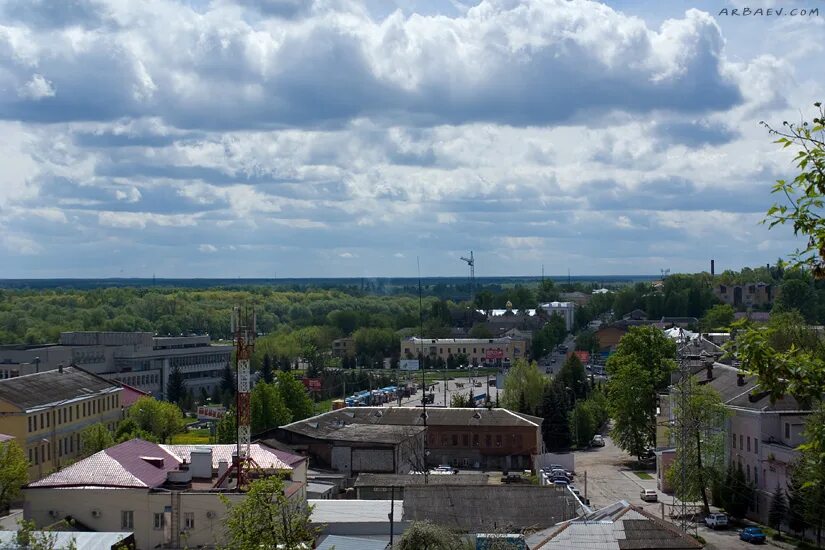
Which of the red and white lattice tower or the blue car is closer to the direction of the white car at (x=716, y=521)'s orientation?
the red and white lattice tower

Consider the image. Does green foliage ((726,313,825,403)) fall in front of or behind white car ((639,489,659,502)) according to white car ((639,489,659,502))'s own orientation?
behind
